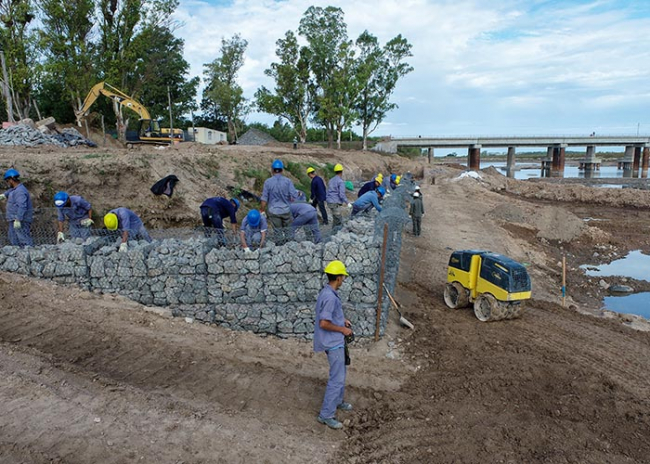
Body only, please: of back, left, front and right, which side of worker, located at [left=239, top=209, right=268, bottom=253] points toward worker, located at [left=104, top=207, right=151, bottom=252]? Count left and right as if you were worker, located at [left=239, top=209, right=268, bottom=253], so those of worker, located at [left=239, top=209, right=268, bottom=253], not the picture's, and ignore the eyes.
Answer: right

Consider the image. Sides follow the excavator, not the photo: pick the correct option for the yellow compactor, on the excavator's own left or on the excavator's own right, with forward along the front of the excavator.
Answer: on the excavator's own left

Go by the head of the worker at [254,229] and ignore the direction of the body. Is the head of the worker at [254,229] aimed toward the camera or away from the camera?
toward the camera

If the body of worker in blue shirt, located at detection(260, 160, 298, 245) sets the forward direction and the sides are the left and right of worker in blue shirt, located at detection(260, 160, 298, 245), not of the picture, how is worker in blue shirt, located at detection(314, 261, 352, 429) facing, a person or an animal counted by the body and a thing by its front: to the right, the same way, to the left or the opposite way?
to the right

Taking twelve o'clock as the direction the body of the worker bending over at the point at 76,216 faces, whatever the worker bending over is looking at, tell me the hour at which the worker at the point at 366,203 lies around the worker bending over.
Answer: The worker is roughly at 8 o'clock from the worker bending over.
